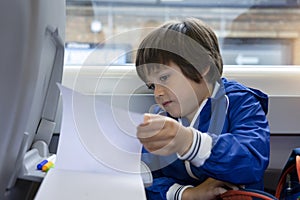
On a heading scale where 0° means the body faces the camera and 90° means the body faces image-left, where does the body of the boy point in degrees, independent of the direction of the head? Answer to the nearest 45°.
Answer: approximately 45°

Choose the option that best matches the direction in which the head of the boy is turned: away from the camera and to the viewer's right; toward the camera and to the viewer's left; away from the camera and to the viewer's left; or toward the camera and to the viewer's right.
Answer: toward the camera and to the viewer's left
